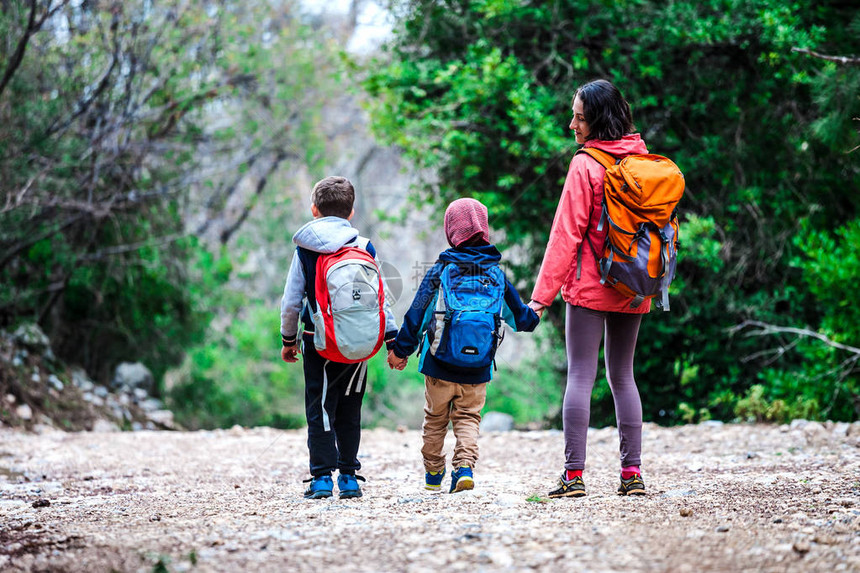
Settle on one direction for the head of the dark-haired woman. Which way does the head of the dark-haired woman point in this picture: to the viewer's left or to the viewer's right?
to the viewer's left

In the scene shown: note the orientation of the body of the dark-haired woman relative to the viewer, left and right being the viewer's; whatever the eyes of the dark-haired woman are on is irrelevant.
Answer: facing away from the viewer and to the left of the viewer

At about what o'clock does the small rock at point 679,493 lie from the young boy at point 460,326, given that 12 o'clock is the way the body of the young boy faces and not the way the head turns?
The small rock is roughly at 3 o'clock from the young boy.

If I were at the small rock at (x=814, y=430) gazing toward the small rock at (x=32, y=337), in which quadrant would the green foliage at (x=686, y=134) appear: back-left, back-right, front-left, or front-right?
front-right

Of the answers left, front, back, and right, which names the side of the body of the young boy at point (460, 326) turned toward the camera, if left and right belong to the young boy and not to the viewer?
back

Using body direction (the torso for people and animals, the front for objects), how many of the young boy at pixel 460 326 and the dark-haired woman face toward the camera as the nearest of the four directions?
0

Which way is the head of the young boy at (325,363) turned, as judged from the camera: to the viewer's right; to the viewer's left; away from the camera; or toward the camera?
away from the camera

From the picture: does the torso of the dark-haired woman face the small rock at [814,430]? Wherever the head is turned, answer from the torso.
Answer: no

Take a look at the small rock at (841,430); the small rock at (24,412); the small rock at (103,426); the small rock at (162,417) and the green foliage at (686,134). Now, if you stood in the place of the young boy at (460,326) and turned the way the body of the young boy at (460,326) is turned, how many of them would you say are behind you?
0

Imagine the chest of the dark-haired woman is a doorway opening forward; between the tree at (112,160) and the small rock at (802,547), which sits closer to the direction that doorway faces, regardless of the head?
the tree

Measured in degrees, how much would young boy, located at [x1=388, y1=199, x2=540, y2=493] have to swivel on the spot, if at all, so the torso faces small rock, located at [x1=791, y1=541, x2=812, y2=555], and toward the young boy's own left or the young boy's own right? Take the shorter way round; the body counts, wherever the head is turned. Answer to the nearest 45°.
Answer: approximately 135° to the young boy's own right
